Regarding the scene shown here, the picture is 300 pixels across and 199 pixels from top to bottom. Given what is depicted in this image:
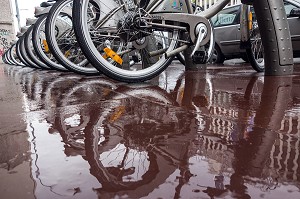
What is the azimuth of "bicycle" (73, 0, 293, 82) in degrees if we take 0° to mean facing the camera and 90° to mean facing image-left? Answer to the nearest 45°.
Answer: approximately 270°

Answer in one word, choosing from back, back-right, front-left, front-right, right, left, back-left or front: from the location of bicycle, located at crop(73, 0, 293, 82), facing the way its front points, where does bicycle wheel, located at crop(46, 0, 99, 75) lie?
back-left

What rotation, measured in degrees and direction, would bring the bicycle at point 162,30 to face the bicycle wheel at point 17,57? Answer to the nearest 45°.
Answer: approximately 135° to its left
